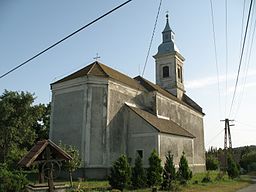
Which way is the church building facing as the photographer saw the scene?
facing away from the viewer and to the right of the viewer

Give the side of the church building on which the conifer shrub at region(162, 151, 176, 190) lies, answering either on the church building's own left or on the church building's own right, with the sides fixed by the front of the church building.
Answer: on the church building's own right

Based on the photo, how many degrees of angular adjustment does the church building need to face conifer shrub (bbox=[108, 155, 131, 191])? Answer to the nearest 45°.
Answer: approximately 135° to its right

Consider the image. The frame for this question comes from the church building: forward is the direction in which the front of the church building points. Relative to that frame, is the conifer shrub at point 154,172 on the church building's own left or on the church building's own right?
on the church building's own right

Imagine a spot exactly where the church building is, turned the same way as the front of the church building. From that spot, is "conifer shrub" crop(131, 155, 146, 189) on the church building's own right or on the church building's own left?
on the church building's own right

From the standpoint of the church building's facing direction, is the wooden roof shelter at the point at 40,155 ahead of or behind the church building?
behind

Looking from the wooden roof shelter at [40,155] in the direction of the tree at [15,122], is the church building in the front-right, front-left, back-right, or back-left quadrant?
front-right
